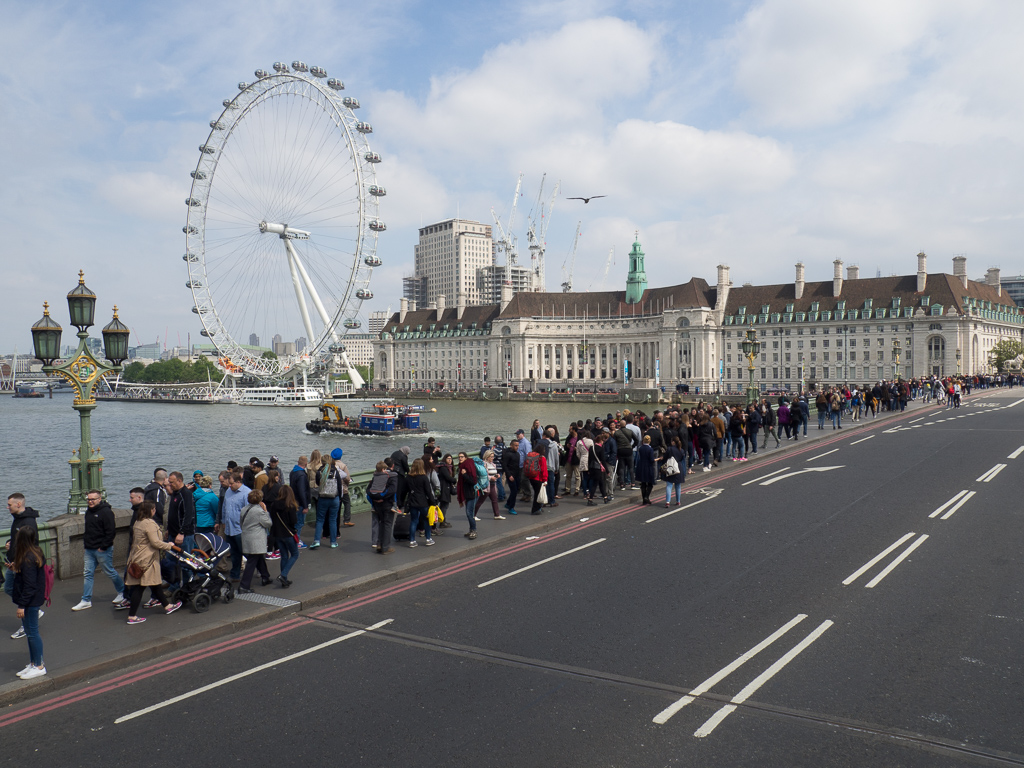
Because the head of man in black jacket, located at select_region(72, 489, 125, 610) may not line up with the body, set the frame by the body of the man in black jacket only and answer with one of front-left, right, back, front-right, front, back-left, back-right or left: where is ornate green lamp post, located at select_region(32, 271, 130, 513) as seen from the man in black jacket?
back-right

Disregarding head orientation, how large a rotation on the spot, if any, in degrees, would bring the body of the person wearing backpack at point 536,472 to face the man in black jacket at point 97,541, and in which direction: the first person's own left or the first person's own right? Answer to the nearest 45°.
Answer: approximately 180°

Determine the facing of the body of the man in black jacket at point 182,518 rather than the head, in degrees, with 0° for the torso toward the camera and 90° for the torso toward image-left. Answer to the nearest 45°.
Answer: approximately 45°

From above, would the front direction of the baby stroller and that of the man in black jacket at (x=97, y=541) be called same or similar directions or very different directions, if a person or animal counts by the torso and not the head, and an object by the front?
very different directions

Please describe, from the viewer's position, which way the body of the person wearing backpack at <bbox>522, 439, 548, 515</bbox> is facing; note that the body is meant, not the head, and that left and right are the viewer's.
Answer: facing away from the viewer and to the right of the viewer
